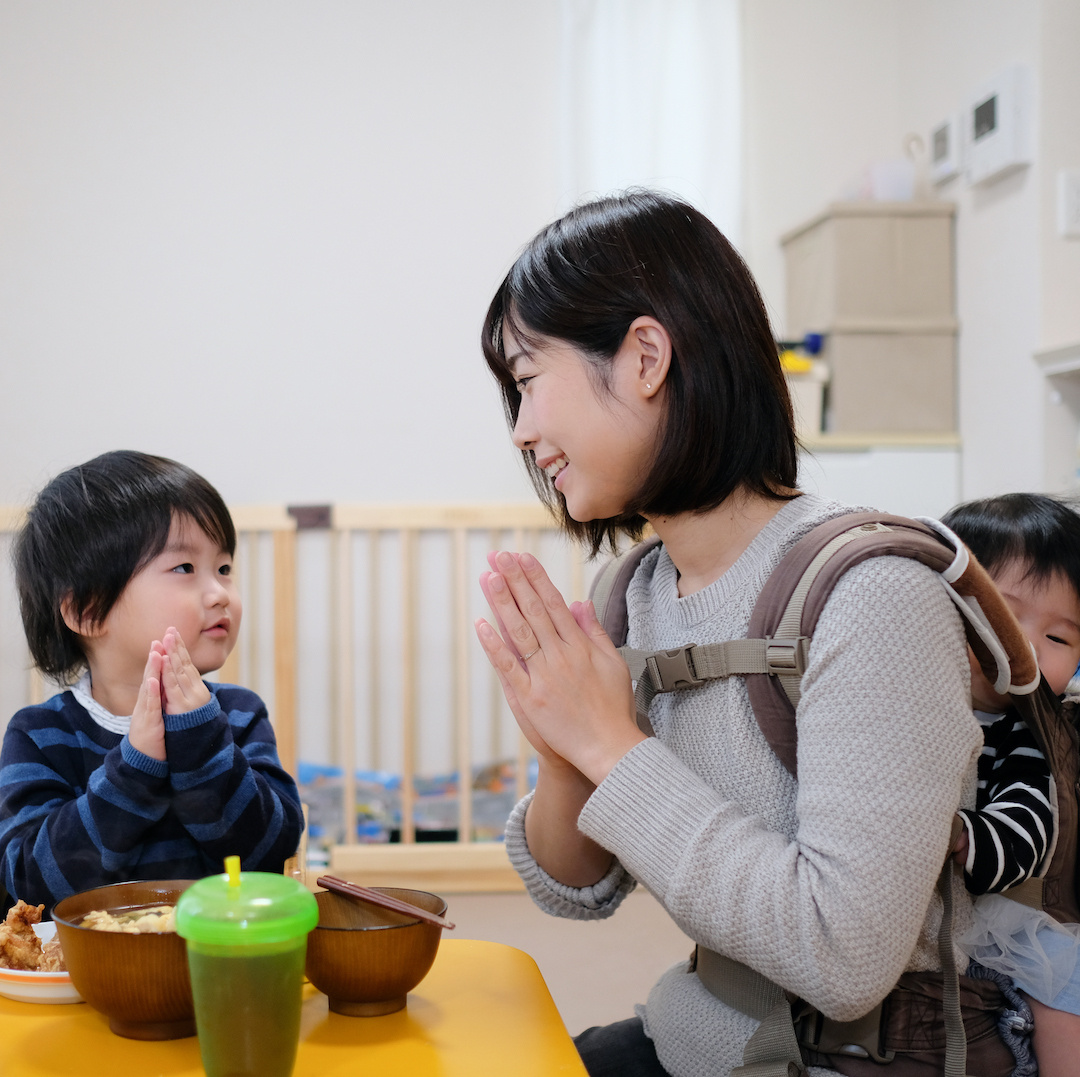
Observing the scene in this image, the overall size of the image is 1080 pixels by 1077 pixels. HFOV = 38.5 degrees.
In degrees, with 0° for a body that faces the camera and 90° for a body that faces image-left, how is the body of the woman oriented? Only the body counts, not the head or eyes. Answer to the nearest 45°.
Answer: approximately 45°

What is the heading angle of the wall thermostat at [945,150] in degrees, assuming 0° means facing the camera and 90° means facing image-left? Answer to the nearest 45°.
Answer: approximately 45°

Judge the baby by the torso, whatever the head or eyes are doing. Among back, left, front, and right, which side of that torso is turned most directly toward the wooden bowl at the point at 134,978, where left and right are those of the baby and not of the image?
front

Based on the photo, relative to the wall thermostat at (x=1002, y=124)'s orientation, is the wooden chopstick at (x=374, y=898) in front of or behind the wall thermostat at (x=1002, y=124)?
in front

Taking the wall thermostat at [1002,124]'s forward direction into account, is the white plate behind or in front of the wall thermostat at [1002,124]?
in front

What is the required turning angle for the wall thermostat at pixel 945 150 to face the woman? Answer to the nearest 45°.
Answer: approximately 45° to its left

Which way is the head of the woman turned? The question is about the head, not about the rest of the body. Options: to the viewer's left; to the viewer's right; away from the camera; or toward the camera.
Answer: to the viewer's left
